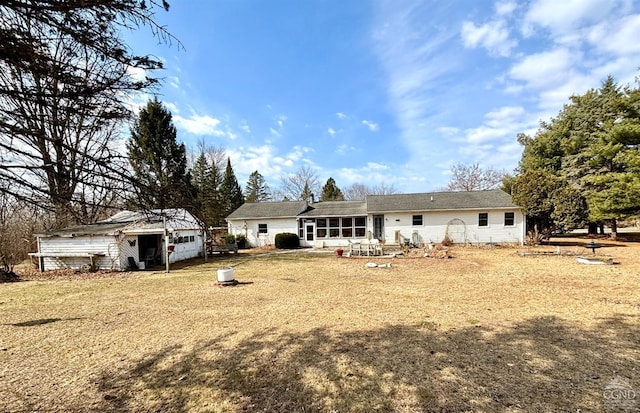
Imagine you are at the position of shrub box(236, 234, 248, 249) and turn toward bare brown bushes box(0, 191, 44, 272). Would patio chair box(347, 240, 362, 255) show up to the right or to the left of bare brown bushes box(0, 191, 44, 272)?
left

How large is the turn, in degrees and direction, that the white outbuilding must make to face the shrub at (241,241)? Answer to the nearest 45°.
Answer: approximately 90° to its left

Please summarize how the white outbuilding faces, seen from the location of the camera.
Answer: facing the viewer and to the right of the viewer
